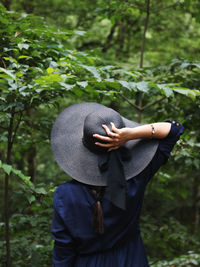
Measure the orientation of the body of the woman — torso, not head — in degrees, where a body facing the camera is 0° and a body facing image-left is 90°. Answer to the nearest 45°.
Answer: approximately 180°
